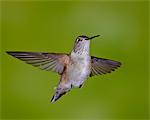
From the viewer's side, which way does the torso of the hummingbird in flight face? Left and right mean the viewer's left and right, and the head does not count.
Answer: facing the viewer and to the right of the viewer
